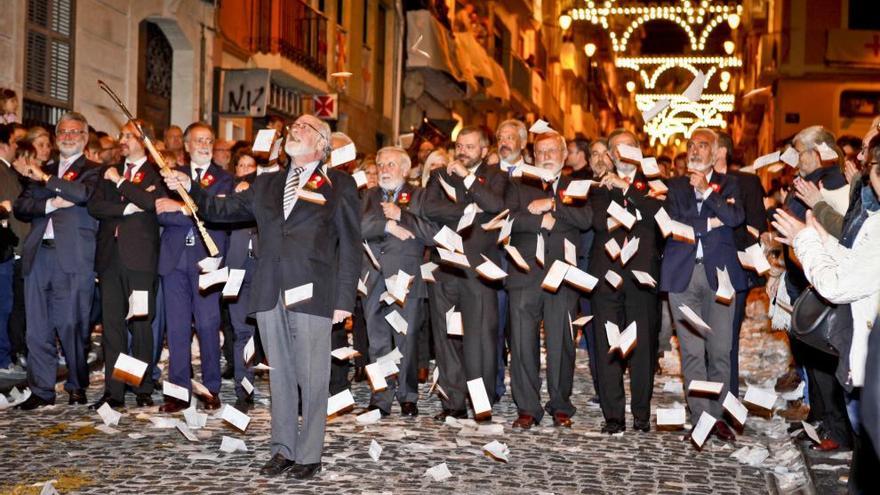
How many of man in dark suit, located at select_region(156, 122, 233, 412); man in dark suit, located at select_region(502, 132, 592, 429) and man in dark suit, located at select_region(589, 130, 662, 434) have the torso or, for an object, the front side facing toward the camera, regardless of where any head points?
3

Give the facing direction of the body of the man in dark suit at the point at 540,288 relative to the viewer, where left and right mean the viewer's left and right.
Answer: facing the viewer

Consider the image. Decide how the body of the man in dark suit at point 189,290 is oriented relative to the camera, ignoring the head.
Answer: toward the camera

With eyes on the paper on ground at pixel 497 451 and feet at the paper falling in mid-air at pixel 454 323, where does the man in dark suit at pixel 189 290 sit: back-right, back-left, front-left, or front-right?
back-right

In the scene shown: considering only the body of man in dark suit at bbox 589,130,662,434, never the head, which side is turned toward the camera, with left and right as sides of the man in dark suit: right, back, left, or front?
front

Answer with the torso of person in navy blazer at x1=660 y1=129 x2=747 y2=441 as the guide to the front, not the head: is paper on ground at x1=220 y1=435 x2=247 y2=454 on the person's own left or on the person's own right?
on the person's own right

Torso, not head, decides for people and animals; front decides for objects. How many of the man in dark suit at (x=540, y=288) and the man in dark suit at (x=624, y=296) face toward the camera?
2

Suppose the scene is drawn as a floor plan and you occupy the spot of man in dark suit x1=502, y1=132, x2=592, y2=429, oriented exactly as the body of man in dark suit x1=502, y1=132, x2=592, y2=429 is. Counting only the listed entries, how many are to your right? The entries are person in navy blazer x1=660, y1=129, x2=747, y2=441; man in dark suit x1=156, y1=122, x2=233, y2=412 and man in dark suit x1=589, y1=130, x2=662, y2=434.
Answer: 1

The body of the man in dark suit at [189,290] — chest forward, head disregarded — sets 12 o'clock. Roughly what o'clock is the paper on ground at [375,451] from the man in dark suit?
The paper on ground is roughly at 11 o'clock from the man in dark suit.

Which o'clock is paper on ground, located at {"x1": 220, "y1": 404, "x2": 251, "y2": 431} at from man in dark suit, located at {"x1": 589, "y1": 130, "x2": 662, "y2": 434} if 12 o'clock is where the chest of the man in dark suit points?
The paper on ground is roughly at 2 o'clock from the man in dark suit.

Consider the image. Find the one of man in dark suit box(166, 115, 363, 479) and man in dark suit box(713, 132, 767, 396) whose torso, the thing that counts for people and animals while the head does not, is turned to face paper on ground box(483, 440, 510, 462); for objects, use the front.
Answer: man in dark suit box(713, 132, 767, 396)
